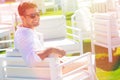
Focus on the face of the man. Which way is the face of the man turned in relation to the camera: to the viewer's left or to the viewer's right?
to the viewer's right

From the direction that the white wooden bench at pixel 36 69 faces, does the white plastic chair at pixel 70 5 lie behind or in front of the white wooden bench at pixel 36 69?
in front

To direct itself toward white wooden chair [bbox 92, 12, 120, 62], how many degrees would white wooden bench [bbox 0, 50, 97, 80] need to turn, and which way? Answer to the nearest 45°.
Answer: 0° — it already faces it

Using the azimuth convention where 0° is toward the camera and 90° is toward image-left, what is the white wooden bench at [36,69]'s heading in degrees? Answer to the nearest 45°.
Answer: approximately 225°

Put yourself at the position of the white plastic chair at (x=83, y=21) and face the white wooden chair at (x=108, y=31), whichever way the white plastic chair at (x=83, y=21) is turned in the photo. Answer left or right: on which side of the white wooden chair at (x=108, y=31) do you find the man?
right
